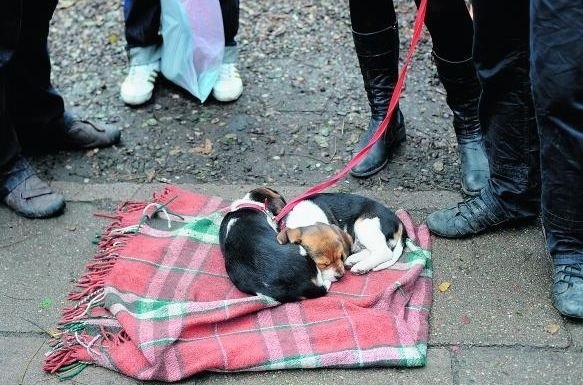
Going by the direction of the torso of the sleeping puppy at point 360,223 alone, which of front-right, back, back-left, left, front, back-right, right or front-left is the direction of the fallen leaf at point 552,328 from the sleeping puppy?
back-left

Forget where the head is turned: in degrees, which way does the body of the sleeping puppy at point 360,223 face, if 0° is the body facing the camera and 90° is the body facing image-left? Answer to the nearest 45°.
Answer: approximately 90°

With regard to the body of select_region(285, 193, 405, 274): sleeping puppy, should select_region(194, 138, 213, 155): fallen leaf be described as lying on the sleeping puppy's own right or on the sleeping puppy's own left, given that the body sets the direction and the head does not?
on the sleeping puppy's own right

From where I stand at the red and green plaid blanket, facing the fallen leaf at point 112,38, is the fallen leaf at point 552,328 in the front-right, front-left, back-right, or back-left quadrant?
back-right

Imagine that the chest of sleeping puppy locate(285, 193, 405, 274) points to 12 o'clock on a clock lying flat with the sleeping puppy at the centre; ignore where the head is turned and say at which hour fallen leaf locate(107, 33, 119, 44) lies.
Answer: The fallen leaf is roughly at 2 o'clock from the sleeping puppy.
